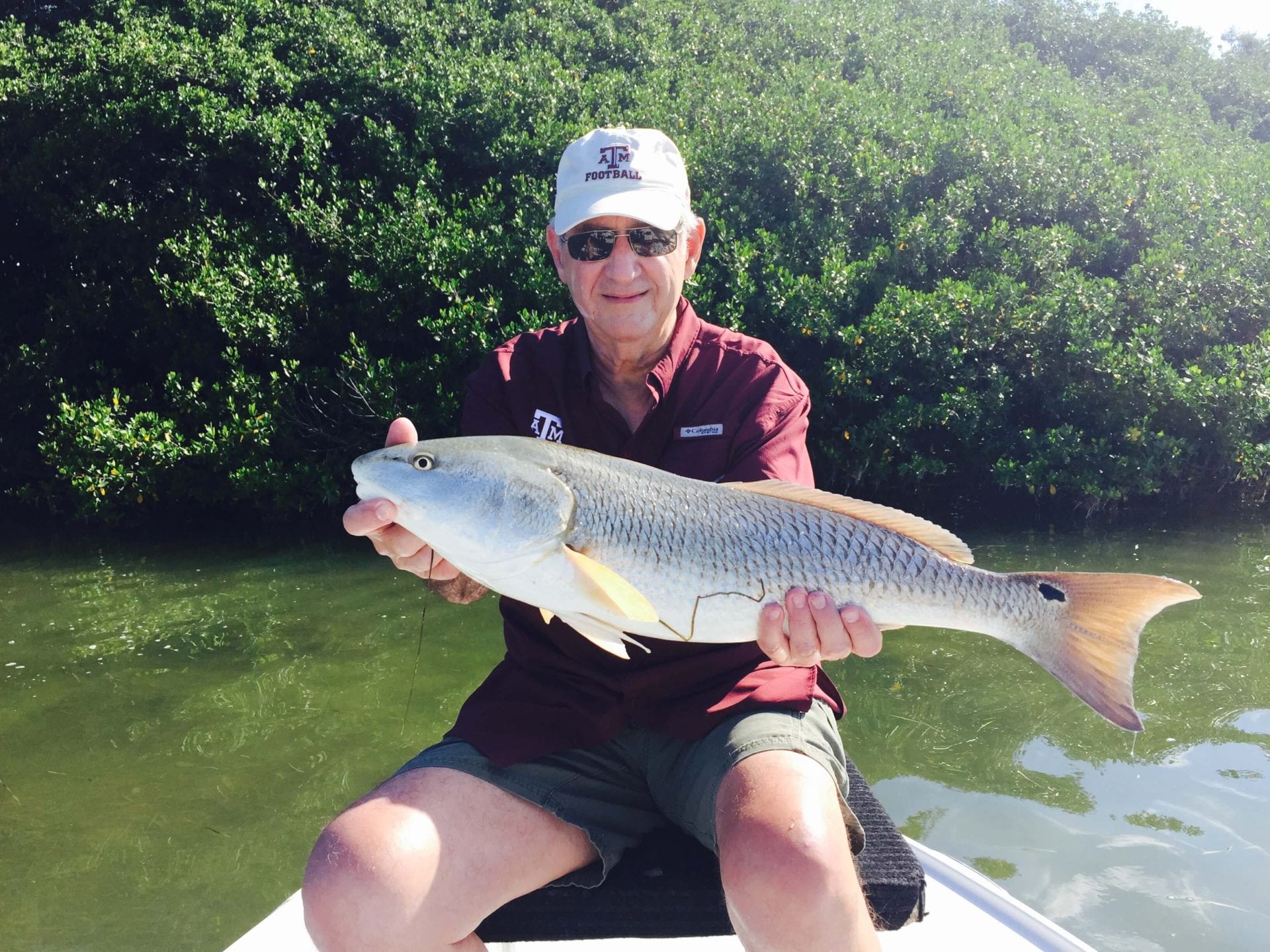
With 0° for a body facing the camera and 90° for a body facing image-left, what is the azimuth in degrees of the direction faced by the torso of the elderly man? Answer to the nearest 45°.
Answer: approximately 0°
